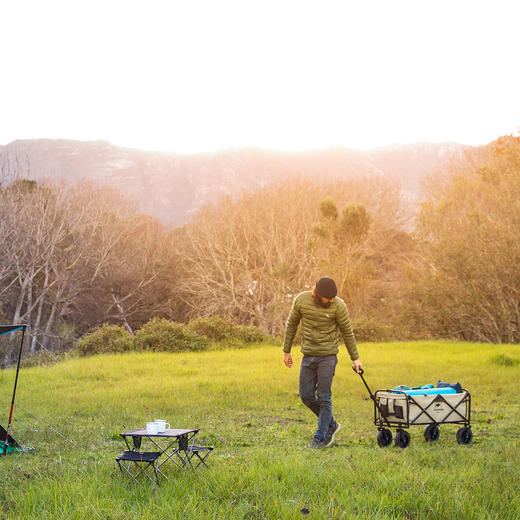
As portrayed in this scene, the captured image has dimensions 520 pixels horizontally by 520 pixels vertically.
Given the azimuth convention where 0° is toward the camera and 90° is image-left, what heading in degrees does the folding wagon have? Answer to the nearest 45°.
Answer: approximately 45°

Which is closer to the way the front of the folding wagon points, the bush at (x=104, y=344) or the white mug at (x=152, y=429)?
the white mug

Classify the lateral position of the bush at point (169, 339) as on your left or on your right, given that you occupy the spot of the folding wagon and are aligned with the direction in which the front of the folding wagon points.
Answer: on your right

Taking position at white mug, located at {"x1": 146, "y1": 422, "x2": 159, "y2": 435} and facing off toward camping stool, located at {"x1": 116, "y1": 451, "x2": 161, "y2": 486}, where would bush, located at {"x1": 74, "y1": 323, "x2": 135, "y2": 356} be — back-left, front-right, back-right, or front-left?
back-right

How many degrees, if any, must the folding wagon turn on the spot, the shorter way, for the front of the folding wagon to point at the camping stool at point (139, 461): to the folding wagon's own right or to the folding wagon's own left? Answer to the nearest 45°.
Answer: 0° — it already faces it

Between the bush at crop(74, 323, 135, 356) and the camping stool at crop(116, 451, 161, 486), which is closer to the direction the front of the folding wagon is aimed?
the camping stool

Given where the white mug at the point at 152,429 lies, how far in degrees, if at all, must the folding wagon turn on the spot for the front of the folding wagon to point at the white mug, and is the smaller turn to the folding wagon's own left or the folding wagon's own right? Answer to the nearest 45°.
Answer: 0° — it already faces it

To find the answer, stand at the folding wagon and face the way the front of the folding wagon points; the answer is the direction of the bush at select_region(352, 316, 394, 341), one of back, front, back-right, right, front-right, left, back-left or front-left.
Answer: back-right

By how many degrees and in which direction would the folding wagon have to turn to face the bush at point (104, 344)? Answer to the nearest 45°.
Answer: approximately 90° to its right
